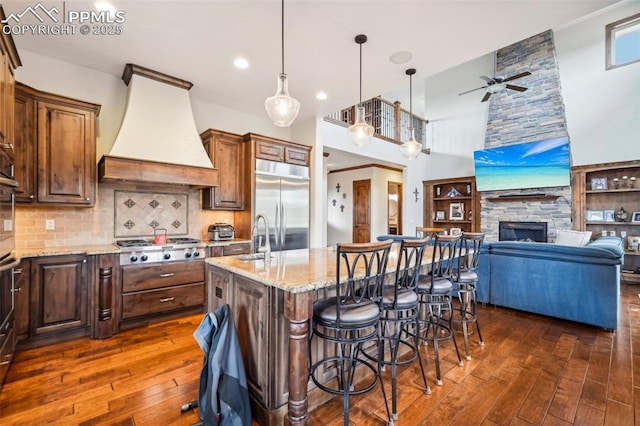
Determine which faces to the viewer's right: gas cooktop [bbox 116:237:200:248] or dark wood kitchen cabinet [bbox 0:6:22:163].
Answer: the dark wood kitchen cabinet

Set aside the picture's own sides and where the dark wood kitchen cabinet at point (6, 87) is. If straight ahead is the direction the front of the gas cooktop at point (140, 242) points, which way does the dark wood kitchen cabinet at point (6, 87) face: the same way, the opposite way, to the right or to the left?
to the left

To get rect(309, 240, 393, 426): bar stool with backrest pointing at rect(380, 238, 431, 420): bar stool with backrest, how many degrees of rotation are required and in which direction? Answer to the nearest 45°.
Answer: approximately 90° to its right

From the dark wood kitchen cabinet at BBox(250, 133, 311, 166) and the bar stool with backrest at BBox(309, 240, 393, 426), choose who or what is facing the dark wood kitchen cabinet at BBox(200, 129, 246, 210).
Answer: the bar stool with backrest

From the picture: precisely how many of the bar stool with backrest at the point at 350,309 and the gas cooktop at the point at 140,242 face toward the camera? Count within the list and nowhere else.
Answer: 1

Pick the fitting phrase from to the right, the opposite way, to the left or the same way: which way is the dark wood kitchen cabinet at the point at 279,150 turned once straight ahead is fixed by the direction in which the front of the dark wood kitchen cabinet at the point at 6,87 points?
to the right

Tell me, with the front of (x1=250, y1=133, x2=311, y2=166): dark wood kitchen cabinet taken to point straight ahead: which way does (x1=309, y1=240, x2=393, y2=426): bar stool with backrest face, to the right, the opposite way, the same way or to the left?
the opposite way

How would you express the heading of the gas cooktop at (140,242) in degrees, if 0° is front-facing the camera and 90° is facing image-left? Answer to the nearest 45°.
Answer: approximately 0°

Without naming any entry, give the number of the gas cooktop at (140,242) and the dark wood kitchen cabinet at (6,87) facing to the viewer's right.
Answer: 1

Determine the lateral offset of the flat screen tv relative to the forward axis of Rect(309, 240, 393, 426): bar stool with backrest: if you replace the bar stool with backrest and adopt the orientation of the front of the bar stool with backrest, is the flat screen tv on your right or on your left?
on your right

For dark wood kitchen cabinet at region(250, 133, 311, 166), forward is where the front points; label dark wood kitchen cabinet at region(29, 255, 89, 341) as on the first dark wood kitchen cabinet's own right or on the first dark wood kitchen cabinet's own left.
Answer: on the first dark wood kitchen cabinet's own right

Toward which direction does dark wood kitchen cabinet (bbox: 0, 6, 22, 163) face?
to the viewer's right

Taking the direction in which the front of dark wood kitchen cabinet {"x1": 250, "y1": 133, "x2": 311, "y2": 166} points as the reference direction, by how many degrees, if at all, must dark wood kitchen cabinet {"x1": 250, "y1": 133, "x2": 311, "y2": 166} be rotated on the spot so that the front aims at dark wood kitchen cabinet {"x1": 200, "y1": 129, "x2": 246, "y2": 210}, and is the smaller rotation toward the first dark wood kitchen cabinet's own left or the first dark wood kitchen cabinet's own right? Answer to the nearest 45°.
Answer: approximately 135° to the first dark wood kitchen cabinet's own right
